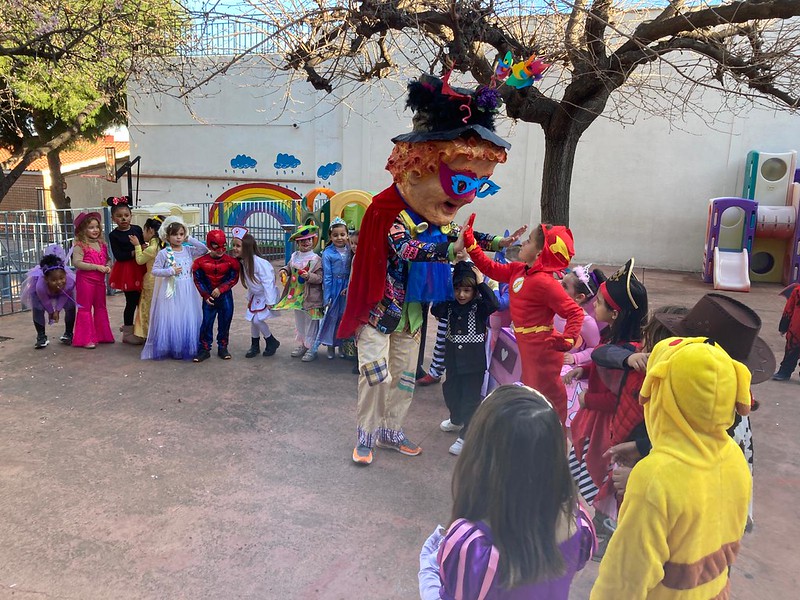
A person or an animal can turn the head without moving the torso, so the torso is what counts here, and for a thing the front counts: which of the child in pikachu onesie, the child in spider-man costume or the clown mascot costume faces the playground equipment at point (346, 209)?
the child in pikachu onesie

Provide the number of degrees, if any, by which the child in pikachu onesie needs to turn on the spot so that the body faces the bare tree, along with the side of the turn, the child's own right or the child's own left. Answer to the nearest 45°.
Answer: approximately 45° to the child's own right

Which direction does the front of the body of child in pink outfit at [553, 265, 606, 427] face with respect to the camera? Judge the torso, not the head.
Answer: to the viewer's left

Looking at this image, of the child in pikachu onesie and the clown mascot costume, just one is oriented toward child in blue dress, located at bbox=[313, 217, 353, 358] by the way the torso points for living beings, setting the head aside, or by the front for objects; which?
the child in pikachu onesie

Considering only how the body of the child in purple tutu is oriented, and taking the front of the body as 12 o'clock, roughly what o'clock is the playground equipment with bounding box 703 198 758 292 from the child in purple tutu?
The playground equipment is roughly at 9 o'clock from the child in purple tutu.

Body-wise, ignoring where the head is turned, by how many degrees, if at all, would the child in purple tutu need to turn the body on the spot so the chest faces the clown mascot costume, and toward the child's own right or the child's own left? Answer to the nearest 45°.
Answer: approximately 45° to the child's own left

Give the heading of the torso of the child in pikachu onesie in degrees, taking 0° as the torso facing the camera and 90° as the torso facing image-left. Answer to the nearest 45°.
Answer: approximately 135°
